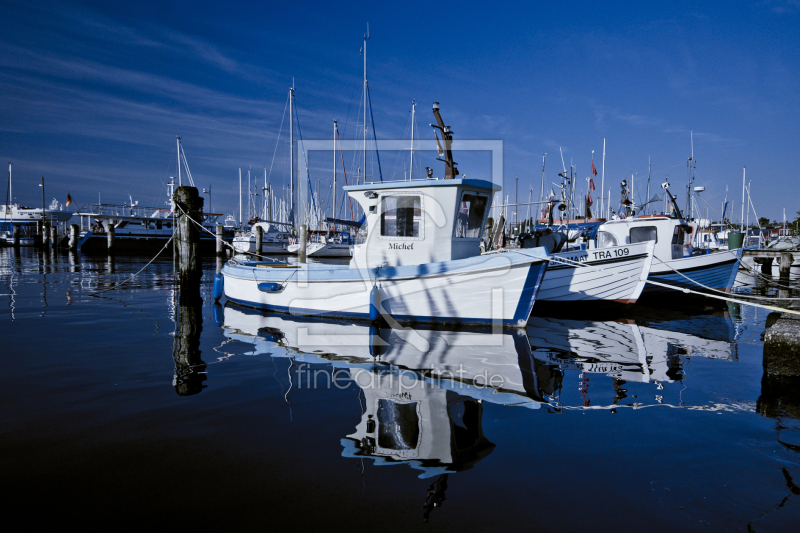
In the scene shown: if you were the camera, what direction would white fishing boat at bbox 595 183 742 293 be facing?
facing the viewer and to the right of the viewer

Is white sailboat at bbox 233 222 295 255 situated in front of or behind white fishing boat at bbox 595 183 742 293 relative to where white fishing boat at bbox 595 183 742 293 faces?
behind

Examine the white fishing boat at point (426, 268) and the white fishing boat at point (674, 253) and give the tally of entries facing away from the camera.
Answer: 0

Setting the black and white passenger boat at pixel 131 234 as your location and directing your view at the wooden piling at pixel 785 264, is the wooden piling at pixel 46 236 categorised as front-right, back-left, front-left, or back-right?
back-right

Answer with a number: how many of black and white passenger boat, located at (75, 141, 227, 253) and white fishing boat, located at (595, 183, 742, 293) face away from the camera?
0

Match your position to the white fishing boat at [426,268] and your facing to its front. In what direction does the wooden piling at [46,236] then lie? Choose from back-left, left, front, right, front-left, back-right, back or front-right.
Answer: back

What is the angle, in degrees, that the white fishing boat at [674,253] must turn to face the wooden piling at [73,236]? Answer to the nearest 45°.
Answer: approximately 135° to its right
